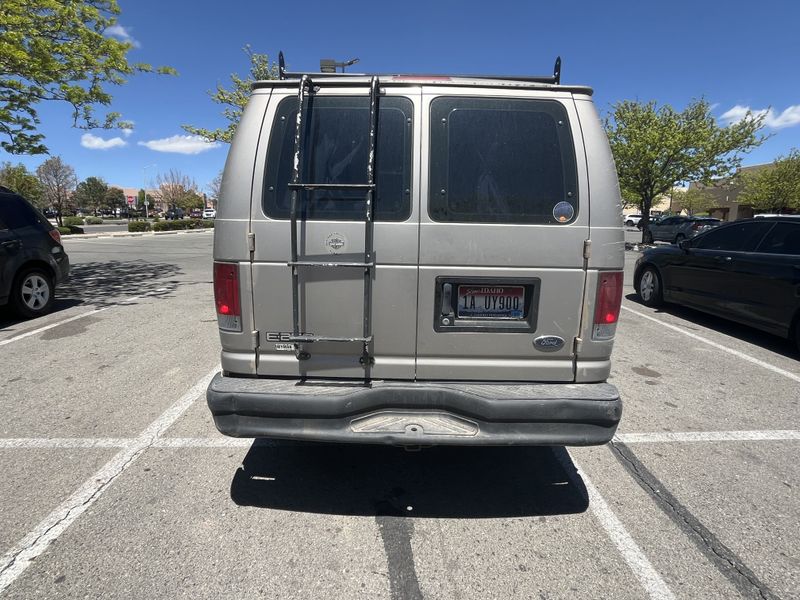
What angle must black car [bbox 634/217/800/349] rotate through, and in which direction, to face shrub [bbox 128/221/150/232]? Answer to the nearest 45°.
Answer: approximately 45° to its left

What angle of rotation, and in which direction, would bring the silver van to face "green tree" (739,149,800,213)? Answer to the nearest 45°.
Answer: approximately 45° to its right

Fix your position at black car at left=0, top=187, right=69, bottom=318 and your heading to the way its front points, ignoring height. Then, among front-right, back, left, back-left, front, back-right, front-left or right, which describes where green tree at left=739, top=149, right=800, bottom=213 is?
back-left

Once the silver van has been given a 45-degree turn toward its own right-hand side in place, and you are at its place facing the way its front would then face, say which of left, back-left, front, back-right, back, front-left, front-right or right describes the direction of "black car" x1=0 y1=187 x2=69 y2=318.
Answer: left

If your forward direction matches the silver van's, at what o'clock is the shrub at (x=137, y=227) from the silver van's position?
The shrub is roughly at 11 o'clock from the silver van.

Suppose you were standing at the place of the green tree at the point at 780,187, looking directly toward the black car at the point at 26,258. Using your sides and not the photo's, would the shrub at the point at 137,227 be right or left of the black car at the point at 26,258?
right

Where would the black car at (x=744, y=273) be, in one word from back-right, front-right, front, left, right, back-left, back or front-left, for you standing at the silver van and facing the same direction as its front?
front-right

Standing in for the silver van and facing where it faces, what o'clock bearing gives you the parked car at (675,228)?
The parked car is roughly at 1 o'clock from the silver van.

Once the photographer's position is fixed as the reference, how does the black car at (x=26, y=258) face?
facing the viewer and to the left of the viewer

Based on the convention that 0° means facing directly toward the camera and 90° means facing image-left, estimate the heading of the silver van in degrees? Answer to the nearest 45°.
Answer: approximately 180°

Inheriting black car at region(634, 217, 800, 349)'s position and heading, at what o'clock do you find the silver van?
The silver van is roughly at 8 o'clock from the black car.

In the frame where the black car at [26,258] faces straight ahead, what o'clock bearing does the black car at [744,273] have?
the black car at [744,273] is roughly at 9 o'clock from the black car at [26,258].
